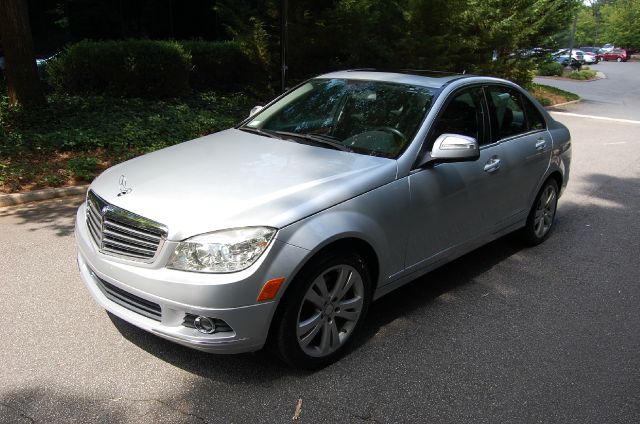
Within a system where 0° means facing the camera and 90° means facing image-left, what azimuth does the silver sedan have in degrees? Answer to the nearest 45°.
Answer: approximately 45°

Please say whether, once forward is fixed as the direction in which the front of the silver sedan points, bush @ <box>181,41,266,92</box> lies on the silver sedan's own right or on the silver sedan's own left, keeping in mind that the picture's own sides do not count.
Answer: on the silver sedan's own right

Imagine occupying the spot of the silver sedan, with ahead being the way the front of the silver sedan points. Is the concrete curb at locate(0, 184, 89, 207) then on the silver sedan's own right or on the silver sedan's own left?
on the silver sedan's own right

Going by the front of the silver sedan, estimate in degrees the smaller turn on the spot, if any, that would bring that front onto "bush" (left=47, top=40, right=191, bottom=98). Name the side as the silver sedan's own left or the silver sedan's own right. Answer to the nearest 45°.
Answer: approximately 90° to the silver sedan's own right
